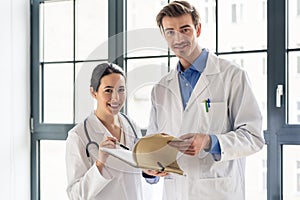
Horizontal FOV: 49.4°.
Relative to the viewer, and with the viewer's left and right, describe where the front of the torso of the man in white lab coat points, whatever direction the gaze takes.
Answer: facing the viewer and to the left of the viewer

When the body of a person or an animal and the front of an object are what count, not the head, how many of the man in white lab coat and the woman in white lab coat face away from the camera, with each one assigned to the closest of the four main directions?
0

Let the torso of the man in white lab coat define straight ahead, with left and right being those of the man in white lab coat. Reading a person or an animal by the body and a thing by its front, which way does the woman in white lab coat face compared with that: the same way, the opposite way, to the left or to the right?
to the left

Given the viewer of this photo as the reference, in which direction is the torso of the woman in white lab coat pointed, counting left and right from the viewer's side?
facing the viewer and to the right of the viewer

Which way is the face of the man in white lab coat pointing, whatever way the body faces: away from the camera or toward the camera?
toward the camera
